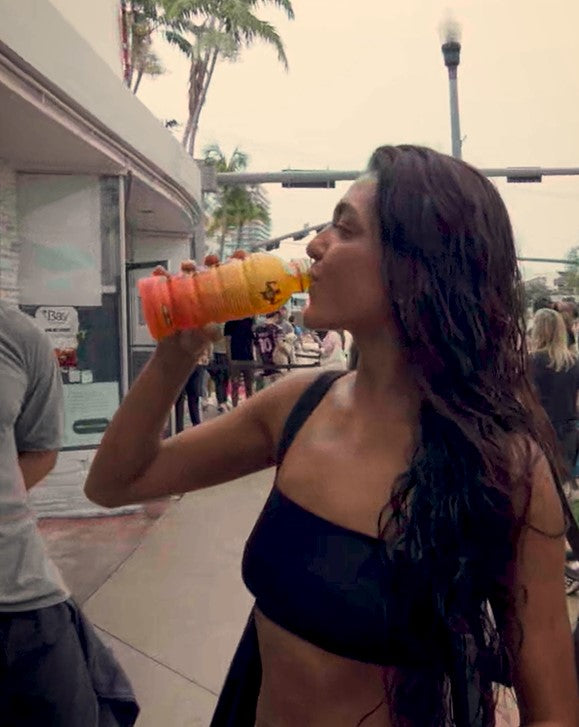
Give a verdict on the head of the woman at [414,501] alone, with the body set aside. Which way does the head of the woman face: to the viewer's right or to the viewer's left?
to the viewer's left

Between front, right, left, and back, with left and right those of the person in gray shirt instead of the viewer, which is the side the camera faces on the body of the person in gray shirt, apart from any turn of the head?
back

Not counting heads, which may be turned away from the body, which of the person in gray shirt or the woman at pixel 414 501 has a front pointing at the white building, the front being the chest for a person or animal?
the person in gray shirt

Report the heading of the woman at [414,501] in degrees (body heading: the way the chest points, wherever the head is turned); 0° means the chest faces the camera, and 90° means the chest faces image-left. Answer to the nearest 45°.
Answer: approximately 45°

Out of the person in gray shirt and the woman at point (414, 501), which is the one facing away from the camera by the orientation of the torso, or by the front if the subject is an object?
the person in gray shirt

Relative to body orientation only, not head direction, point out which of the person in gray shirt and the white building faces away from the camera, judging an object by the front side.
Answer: the person in gray shirt

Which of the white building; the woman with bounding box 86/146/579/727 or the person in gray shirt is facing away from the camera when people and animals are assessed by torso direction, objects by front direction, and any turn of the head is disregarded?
the person in gray shirt

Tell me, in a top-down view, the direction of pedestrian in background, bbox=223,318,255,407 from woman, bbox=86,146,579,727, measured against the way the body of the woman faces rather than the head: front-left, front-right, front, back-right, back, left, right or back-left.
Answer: back-right
